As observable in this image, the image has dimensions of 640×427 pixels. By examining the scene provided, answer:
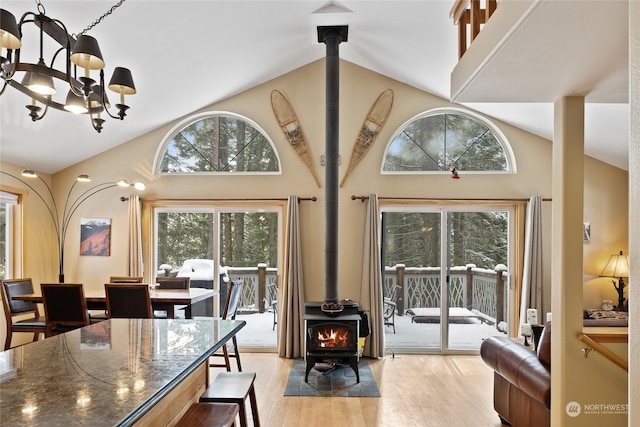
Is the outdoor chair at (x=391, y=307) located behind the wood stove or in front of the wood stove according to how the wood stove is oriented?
behind

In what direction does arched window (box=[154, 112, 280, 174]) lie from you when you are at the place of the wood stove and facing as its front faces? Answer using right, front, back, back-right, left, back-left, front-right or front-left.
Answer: back-right

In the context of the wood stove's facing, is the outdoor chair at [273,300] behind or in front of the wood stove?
behind

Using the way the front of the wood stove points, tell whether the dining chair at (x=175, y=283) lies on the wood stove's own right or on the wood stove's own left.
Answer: on the wood stove's own right

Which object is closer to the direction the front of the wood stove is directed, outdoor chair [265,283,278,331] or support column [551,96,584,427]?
the support column

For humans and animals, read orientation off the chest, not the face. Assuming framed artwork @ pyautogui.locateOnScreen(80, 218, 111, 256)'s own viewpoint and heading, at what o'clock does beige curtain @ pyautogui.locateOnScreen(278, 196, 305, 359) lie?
The beige curtain is roughly at 10 o'clock from the framed artwork.

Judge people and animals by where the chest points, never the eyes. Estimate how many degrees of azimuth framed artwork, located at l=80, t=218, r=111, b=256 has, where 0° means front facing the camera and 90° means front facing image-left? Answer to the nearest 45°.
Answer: approximately 0°

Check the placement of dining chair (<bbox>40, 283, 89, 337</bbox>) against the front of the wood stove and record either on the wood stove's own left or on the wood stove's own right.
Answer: on the wood stove's own right

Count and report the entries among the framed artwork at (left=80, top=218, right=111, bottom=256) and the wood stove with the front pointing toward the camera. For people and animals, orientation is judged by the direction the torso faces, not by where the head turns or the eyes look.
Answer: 2
